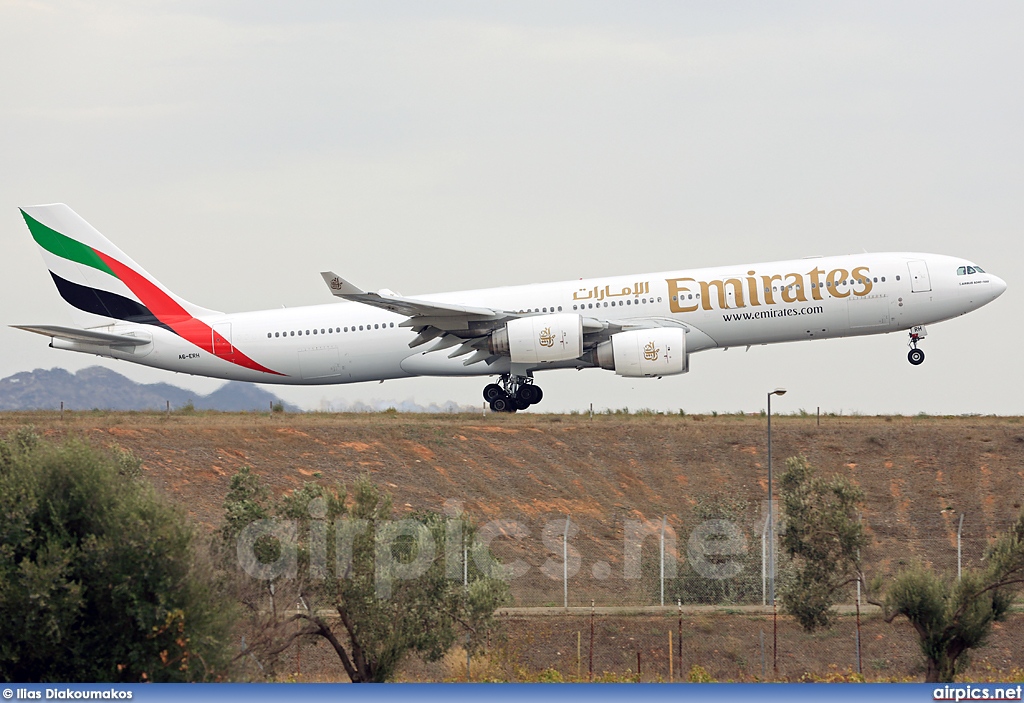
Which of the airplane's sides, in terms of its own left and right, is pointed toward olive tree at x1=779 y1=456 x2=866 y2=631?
right

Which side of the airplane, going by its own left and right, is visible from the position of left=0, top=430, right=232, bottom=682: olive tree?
right

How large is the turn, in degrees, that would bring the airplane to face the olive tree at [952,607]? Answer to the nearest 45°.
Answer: approximately 45° to its right

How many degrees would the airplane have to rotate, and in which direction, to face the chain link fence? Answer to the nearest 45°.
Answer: approximately 90° to its right

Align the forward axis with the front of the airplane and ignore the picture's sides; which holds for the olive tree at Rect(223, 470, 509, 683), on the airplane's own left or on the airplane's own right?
on the airplane's own right

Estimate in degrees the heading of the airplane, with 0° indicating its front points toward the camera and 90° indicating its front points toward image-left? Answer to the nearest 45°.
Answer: approximately 270°
